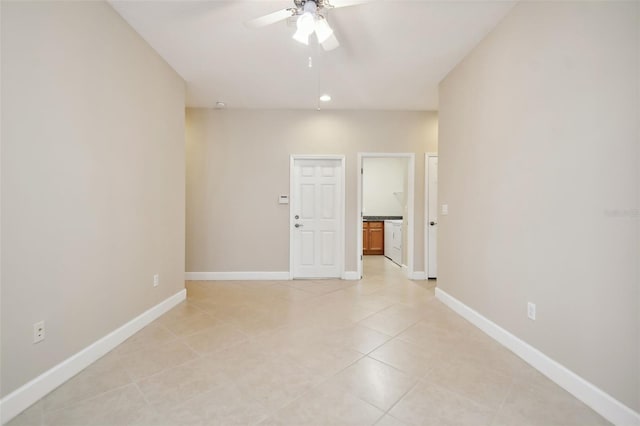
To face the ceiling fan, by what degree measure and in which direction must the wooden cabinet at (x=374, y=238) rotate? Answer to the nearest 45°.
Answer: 0° — it already faces it

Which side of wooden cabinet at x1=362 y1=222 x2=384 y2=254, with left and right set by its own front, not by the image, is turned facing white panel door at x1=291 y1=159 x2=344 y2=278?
front

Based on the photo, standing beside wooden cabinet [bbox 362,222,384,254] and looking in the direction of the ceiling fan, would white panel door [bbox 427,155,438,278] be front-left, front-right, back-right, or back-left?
front-left

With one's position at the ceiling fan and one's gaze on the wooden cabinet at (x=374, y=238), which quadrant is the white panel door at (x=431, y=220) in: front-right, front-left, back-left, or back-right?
front-right

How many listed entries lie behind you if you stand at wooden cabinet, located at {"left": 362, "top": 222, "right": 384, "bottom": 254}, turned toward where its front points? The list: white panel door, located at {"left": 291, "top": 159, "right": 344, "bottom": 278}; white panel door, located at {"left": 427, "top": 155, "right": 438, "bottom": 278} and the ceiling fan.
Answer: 0

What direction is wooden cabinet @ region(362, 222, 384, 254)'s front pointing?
toward the camera

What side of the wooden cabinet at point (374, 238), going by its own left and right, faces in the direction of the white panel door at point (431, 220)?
front
